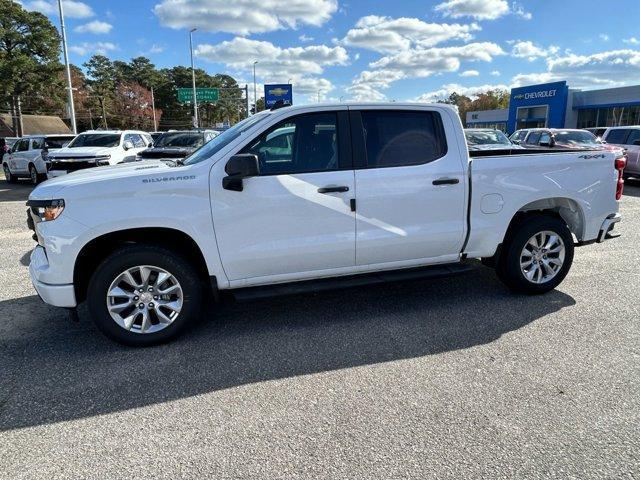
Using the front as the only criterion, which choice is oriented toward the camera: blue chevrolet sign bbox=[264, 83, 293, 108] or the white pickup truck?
the blue chevrolet sign

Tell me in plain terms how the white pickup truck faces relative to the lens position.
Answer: facing to the left of the viewer

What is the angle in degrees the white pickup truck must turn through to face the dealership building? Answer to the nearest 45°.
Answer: approximately 135° to its right

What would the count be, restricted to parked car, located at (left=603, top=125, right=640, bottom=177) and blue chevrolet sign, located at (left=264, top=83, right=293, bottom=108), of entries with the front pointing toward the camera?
1

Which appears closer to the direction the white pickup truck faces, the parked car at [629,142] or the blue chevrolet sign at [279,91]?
the blue chevrolet sign

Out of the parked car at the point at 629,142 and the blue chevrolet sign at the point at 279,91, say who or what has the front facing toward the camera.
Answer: the blue chevrolet sign

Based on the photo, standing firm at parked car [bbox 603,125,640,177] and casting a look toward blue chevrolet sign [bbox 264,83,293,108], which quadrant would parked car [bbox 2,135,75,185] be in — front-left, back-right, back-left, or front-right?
front-left

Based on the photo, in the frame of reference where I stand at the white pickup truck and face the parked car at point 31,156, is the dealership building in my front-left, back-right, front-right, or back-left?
front-right

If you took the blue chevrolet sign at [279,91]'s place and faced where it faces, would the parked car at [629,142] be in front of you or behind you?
in front

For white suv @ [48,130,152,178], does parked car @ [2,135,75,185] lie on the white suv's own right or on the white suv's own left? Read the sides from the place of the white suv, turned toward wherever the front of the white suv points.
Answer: on the white suv's own right

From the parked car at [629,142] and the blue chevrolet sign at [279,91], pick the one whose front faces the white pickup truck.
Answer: the blue chevrolet sign

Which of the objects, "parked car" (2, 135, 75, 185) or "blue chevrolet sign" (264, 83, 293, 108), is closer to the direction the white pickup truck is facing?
the parked car

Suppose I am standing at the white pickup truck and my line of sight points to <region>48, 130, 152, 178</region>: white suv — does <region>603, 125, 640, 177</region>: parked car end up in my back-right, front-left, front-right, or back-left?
front-right

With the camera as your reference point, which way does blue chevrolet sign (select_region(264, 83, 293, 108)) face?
facing the viewer

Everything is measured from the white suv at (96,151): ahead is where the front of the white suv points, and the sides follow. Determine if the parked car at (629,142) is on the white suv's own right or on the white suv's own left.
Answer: on the white suv's own left

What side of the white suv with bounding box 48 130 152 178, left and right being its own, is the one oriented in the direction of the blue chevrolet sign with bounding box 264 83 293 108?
back
